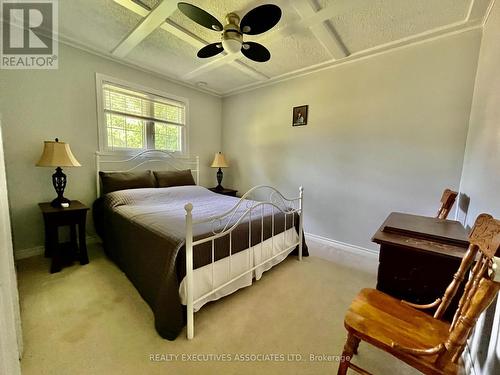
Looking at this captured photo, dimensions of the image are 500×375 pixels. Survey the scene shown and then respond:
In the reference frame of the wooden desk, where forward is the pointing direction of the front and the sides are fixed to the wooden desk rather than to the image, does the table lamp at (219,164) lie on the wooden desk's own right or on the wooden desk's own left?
on the wooden desk's own right

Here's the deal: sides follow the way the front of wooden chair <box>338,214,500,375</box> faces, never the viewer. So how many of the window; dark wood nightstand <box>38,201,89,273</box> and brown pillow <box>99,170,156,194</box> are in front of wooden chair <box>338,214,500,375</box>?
3

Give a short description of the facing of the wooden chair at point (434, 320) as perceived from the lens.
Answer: facing to the left of the viewer

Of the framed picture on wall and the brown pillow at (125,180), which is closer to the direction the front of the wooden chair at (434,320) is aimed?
the brown pillow

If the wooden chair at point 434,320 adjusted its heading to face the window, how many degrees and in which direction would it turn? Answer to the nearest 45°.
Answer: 0° — it already faces it
